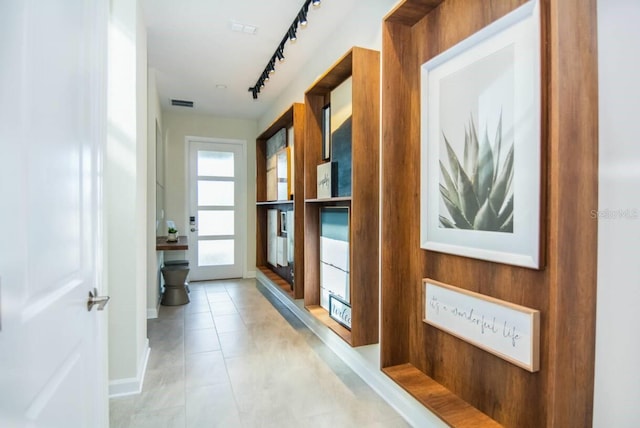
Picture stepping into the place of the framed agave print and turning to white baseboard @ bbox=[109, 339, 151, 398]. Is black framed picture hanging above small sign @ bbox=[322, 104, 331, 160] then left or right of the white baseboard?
right

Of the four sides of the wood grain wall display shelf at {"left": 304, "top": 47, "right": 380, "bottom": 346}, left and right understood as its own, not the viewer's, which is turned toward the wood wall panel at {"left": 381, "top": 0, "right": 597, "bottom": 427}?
left

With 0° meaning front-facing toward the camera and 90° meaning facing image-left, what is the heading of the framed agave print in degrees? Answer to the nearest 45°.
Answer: approximately 45°

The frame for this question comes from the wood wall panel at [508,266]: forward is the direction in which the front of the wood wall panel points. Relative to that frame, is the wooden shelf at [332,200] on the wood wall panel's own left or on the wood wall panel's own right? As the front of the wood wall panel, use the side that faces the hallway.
on the wood wall panel's own right

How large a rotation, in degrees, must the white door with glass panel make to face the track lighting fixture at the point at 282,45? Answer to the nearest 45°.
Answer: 0° — it already faces it

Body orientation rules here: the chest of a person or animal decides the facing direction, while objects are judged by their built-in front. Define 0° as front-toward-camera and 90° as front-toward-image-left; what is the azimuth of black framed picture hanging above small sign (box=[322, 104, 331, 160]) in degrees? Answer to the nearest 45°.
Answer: approximately 90°

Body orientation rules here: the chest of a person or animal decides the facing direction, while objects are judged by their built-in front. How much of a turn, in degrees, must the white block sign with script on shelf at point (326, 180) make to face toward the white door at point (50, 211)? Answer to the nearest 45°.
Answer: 0° — it already faces it

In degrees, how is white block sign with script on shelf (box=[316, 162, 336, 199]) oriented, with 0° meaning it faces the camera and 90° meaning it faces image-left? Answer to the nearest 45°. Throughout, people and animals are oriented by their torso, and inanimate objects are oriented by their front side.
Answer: approximately 45°

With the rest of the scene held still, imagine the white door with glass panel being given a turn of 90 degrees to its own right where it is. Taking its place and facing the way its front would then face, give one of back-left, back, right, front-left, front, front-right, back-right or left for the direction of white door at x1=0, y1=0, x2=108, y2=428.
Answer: left
